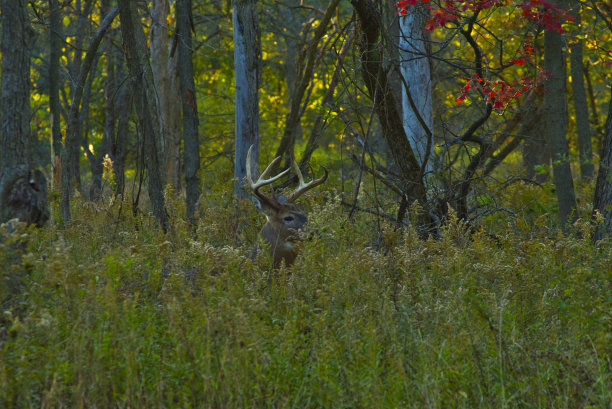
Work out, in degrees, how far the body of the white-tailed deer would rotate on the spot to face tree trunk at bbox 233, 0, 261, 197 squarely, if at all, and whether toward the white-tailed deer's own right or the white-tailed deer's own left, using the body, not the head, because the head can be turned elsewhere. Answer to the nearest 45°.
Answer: approximately 135° to the white-tailed deer's own left

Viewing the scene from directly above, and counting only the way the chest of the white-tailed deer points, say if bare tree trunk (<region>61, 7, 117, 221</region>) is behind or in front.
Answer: behind

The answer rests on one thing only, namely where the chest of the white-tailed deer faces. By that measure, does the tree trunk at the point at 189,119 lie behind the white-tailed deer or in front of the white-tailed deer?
behind

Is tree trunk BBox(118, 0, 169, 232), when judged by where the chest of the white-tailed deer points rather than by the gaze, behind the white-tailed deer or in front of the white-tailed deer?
behind

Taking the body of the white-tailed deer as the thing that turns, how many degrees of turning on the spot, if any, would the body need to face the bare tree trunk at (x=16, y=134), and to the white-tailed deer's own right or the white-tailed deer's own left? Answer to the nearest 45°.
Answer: approximately 90° to the white-tailed deer's own right

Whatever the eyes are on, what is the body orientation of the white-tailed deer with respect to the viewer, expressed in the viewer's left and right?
facing the viewer and to the right of the viewer
